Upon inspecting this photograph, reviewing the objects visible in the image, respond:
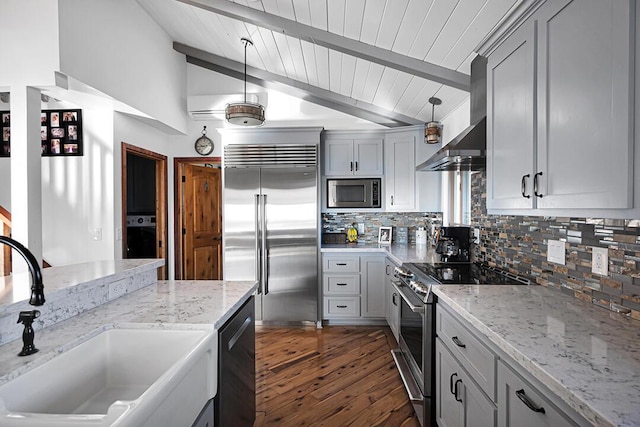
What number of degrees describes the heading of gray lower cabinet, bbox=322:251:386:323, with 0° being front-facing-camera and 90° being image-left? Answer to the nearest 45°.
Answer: approximately 0°

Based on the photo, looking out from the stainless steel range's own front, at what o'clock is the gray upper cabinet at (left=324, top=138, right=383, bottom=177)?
The gray upper cabinet is roughly at 2 o'clock from the stainless steel range.

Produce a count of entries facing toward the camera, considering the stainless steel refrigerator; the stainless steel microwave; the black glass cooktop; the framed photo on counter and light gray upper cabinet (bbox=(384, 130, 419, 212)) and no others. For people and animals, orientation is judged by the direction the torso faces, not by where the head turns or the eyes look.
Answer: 4

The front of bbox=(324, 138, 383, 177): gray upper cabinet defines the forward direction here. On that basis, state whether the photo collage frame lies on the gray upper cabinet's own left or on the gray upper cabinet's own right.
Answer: on the gray upper cabinet's own right

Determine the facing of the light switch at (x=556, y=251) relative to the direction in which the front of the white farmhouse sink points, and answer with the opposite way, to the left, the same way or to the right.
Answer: the opposite way

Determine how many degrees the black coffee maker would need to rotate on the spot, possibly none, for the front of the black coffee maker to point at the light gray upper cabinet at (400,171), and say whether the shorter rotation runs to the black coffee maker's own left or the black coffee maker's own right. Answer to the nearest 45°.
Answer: approximately 90° to the black coffee maker's own right

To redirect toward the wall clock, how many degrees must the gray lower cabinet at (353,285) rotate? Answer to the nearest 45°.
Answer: approximately 90° to its right

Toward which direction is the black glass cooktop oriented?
to the viewer's left

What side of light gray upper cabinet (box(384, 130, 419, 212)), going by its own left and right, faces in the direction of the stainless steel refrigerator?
right

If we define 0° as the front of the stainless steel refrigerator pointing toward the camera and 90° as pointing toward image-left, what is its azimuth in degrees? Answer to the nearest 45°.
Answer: approximately 0°

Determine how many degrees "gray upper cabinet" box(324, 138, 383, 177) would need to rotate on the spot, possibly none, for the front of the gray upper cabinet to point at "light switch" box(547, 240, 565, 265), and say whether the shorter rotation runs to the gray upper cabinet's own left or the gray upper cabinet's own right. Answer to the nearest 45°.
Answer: approximately 45° to the gray upper cabinet's own left

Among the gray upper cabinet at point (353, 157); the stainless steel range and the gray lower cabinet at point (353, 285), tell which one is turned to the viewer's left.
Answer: the stainless steel range

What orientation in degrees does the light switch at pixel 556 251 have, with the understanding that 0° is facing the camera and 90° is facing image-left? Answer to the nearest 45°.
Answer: approximately 45°

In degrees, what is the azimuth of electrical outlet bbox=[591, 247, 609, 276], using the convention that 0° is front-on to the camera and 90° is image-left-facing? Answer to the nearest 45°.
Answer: approximately 45°

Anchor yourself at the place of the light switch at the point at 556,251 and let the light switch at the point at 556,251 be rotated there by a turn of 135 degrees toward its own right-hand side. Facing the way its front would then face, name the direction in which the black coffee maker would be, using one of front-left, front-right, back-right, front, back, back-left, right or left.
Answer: front-left
